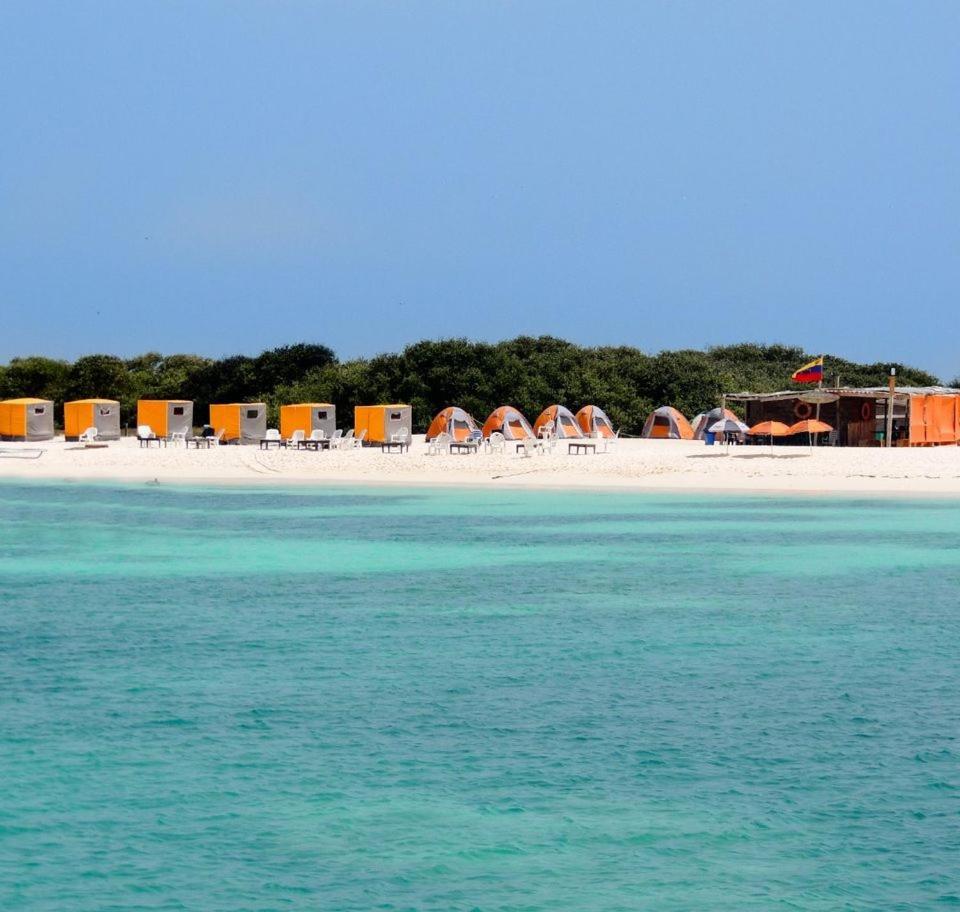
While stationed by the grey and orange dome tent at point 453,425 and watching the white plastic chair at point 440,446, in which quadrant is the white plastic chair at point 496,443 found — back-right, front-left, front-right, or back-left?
front-left

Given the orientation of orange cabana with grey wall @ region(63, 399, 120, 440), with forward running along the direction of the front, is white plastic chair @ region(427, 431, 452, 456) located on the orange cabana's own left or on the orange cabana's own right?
on the orange cabana's own left

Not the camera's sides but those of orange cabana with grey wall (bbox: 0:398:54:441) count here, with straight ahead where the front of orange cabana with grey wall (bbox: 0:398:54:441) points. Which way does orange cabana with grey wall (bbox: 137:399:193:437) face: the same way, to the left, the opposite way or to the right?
the same way

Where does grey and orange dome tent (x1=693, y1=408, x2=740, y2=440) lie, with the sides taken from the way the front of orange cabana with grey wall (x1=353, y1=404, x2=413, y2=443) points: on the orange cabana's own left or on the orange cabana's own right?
on the orange cabana's own left

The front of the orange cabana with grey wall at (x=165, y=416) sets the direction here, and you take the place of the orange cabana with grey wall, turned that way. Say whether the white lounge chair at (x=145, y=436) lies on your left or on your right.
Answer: on your right

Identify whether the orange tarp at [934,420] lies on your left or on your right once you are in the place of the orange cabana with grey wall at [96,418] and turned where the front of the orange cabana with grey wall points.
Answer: on your left

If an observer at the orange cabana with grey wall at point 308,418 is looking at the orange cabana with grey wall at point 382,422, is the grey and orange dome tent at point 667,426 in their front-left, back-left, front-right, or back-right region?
front-left

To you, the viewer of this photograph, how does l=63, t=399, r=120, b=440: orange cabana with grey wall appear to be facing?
facing the viewer and to the left of the viewer

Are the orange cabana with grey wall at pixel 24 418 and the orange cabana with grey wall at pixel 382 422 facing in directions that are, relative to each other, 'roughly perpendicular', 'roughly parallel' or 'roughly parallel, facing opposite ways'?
roughly parallel

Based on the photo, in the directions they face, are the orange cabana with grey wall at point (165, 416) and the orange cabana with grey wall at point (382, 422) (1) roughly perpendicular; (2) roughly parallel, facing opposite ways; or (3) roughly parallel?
roughly parallel
